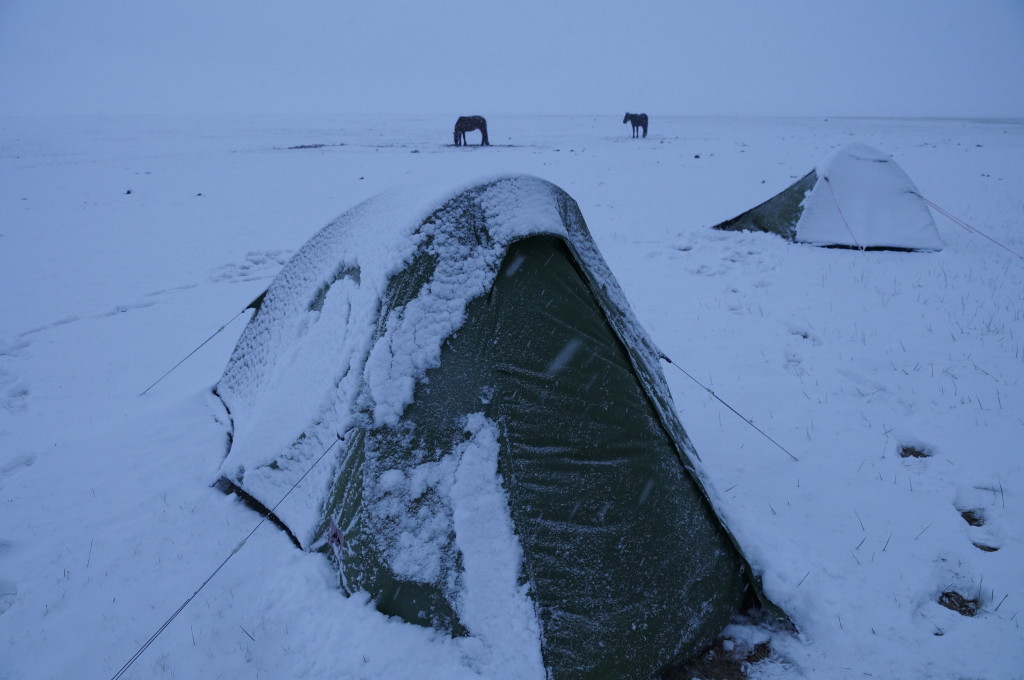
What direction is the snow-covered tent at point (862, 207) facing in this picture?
to the viewer's left

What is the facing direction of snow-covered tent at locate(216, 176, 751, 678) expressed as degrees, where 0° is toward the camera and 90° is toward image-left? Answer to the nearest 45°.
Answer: approximately 315°

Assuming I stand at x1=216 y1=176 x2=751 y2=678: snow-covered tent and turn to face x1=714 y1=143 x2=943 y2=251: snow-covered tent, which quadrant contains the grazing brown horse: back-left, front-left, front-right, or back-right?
front-left

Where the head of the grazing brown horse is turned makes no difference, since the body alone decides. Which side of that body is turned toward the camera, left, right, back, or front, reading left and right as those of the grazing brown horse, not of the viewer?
left

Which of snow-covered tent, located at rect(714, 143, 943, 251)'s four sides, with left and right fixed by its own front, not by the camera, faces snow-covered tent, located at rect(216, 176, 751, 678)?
left

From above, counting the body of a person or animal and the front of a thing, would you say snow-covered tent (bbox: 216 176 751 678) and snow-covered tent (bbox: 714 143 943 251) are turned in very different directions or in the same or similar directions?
very different directions

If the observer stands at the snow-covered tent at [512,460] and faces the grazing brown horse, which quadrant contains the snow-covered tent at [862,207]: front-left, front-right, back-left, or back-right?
front-right

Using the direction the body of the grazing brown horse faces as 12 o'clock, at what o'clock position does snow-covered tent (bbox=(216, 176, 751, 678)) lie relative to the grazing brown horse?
The snow-covered tent is roughly at 9 o'clock from the grazing brown horse.

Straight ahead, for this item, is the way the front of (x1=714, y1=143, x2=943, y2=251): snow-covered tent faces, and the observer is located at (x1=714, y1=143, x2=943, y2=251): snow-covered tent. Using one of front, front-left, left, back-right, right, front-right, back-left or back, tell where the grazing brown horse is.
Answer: front-right

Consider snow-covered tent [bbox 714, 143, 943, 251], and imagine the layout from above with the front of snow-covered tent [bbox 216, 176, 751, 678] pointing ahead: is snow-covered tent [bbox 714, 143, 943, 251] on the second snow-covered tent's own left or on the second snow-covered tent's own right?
on the second snow-covered tent's own left
